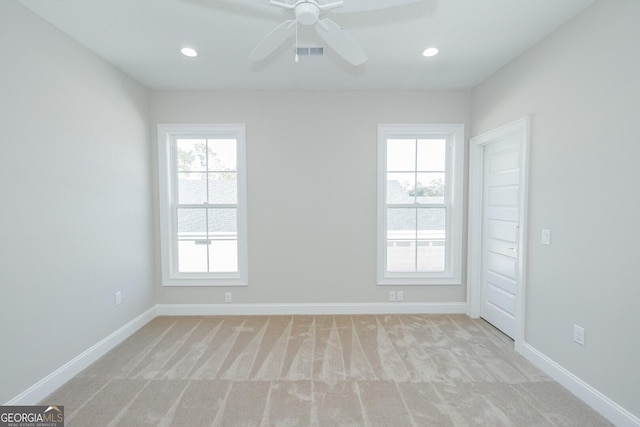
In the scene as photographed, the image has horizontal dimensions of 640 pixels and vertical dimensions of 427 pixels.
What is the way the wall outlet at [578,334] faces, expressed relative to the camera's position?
facing the viewer and to the left of the viewer

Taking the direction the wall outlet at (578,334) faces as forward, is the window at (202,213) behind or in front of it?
in front

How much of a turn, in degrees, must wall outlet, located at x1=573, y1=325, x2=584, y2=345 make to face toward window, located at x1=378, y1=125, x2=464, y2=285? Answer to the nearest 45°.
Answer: approximately 90° to its right

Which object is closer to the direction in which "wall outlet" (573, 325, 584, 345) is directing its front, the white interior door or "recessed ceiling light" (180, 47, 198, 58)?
the recessed ceiling light

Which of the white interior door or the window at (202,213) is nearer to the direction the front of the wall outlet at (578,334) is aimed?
the window

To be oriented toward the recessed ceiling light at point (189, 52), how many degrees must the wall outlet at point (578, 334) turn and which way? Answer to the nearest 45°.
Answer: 0° — it already faces it

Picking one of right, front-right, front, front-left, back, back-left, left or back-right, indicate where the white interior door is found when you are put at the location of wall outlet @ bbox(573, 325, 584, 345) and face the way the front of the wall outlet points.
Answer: right
